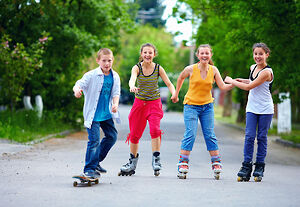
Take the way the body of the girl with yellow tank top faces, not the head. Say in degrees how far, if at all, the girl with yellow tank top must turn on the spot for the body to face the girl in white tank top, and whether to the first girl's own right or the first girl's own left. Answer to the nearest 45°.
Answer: approximately 90° to the first girl's own left

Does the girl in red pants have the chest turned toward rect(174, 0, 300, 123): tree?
no

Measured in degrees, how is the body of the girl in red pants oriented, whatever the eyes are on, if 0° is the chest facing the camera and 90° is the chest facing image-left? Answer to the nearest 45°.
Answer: approximately 0°

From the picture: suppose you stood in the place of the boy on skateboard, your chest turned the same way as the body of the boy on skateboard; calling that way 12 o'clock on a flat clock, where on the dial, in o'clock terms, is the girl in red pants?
The girl in red pants is roughly at 9 o'clock from the boy on skateboard.

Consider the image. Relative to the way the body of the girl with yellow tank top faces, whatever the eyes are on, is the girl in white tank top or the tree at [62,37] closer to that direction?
the girl in white tank top

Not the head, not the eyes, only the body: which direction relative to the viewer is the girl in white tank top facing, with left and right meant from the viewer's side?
facing the viewer and to the left of the viewer

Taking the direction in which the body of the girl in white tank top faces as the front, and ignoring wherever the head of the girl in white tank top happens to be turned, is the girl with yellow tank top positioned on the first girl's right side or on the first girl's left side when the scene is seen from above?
on the first girl's right side

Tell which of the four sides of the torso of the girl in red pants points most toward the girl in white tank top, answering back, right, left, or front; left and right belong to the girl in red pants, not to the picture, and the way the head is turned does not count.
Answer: left

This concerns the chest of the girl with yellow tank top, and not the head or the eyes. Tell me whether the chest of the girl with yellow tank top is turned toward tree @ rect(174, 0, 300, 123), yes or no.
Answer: no

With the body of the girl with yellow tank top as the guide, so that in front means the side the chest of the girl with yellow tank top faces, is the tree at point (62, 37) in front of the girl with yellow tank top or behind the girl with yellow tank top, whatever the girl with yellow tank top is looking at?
behind

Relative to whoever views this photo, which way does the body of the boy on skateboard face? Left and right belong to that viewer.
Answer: facing the viewer and to the right of the viewer

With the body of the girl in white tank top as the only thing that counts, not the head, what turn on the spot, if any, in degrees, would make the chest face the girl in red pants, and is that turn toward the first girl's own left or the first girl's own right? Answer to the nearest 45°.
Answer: approximately 45° to the first girl's own right

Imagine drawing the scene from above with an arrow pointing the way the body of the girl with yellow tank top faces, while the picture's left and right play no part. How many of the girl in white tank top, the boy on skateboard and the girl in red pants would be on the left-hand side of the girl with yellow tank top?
1

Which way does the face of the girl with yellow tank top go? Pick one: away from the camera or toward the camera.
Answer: toward the camera

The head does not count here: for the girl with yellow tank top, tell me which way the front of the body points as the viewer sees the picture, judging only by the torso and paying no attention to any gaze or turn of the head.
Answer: toward the camera

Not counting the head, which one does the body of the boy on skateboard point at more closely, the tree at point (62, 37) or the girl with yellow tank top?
the girl with yellow tank top

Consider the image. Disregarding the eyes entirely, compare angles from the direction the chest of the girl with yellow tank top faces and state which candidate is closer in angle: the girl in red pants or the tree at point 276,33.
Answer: the girl in red pants

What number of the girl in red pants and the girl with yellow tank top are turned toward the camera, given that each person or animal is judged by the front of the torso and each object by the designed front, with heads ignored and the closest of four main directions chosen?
2
